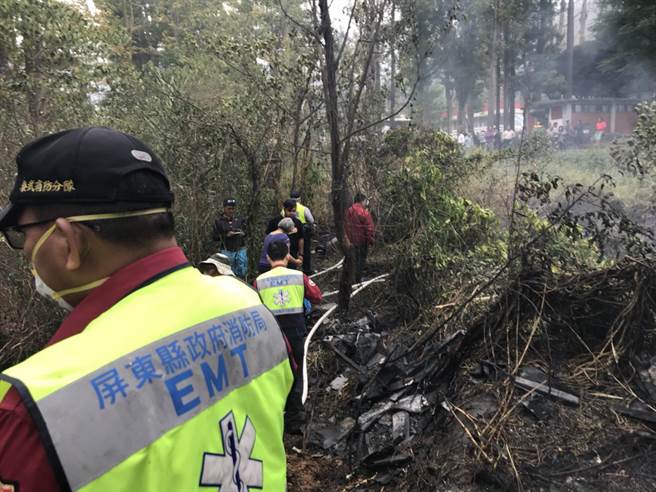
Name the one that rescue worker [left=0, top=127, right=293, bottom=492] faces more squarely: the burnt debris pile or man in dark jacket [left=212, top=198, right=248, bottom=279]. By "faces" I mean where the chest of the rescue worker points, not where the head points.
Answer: the man in dark jacket

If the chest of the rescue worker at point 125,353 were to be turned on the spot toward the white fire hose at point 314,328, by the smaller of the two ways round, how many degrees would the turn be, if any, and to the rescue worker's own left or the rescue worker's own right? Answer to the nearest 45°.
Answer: approximately 90° to the rescue worker's own right

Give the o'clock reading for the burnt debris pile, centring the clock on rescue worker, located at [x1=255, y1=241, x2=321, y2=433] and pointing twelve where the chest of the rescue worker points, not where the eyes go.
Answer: The burnt debris pile is roughly at 4 o'clock from the rescue worker.

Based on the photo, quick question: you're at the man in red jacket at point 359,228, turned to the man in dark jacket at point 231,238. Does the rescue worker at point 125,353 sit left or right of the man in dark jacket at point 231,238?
left

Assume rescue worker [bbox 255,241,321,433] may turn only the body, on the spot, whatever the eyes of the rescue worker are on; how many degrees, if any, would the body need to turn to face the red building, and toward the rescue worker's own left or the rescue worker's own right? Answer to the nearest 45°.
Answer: approximately 45° to the rescue worker's own right

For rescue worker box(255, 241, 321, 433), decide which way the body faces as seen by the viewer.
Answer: away from the camera

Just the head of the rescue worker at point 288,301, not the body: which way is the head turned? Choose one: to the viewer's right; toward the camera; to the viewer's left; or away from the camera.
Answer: away from the camera

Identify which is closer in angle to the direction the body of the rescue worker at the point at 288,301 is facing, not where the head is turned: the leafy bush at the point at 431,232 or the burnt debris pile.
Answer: the leafy bush

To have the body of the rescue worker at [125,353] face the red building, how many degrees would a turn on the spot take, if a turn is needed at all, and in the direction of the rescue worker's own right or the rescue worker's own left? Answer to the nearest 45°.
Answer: approximately 90° to the rescue worker's own right
